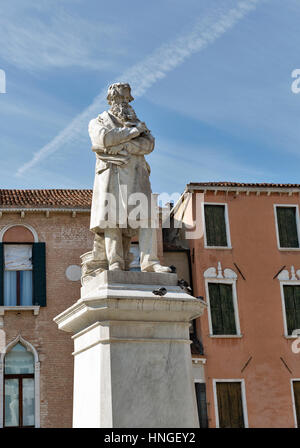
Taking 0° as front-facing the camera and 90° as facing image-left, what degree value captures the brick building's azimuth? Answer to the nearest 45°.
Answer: approximately 0°

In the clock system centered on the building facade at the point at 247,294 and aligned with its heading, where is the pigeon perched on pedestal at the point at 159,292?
The pigeon perched on pedestal is roughly at 12 o'clock from the building facade.

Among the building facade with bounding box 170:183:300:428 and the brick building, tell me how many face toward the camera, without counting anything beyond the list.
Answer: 2

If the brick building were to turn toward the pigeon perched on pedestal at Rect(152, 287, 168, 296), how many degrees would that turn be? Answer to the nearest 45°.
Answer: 0° — it already faces it

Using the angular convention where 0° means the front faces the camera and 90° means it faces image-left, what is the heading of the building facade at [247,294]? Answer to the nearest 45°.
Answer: approximately 0°
